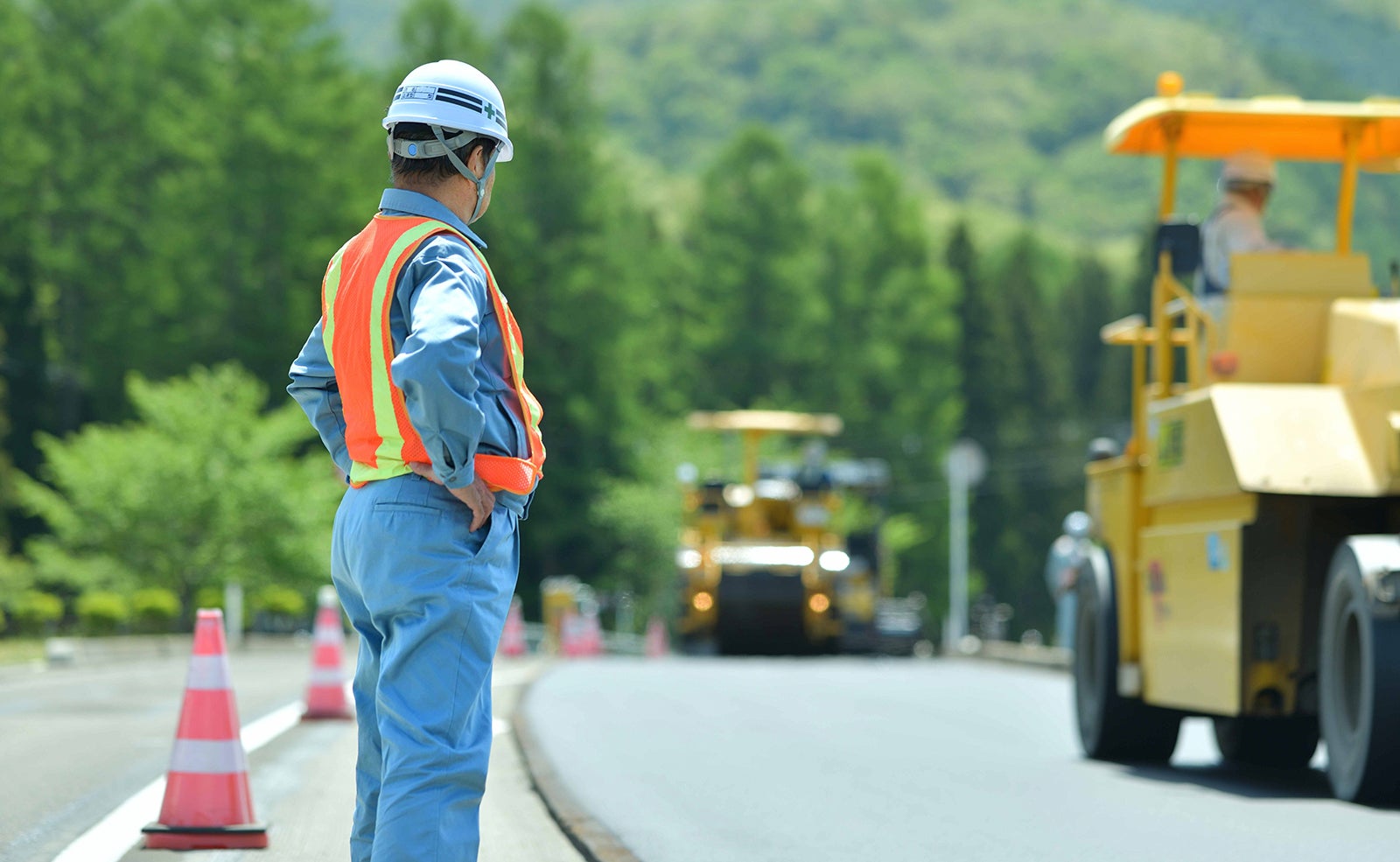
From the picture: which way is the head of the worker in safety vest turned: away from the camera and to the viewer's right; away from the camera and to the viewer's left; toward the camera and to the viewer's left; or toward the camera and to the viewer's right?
away from the camera and to the viewer's right

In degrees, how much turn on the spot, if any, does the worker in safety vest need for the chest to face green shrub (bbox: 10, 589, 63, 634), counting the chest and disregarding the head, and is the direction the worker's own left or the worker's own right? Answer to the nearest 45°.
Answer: approximately 45° to the worker's own left

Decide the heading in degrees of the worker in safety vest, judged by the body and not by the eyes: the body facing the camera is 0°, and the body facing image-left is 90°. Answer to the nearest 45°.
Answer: approximately 225°

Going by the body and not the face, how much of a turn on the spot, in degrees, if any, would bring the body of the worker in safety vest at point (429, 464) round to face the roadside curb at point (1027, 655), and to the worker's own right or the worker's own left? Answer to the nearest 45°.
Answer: approximately 45° to the worker's own left

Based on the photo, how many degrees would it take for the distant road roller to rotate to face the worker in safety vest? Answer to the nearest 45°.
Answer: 0° — it already faces them

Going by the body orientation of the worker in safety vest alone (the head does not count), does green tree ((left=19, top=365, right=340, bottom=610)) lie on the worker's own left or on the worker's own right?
on the worker's own left

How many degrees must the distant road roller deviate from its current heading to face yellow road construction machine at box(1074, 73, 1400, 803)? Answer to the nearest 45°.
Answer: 0° — it already faces it

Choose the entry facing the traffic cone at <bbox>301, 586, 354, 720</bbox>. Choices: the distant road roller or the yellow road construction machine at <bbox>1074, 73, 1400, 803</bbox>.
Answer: the distant road roller

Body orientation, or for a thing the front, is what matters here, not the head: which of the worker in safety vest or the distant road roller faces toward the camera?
the distant road roller

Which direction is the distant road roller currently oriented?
toward the camera

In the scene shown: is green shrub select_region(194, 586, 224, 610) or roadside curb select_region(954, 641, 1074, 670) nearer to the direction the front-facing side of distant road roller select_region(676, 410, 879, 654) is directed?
the roadside curb

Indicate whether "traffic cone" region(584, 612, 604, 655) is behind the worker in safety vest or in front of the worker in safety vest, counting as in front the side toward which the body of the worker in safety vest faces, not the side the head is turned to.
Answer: in front

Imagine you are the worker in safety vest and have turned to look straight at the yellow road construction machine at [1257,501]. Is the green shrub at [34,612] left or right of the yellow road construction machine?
left

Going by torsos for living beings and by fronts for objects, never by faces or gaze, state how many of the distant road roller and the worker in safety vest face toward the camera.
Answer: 1

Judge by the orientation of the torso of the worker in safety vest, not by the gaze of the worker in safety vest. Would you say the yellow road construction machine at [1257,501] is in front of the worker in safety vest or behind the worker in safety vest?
in front

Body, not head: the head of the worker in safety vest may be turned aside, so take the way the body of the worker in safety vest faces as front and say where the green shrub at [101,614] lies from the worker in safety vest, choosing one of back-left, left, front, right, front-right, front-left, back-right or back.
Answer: front-left
